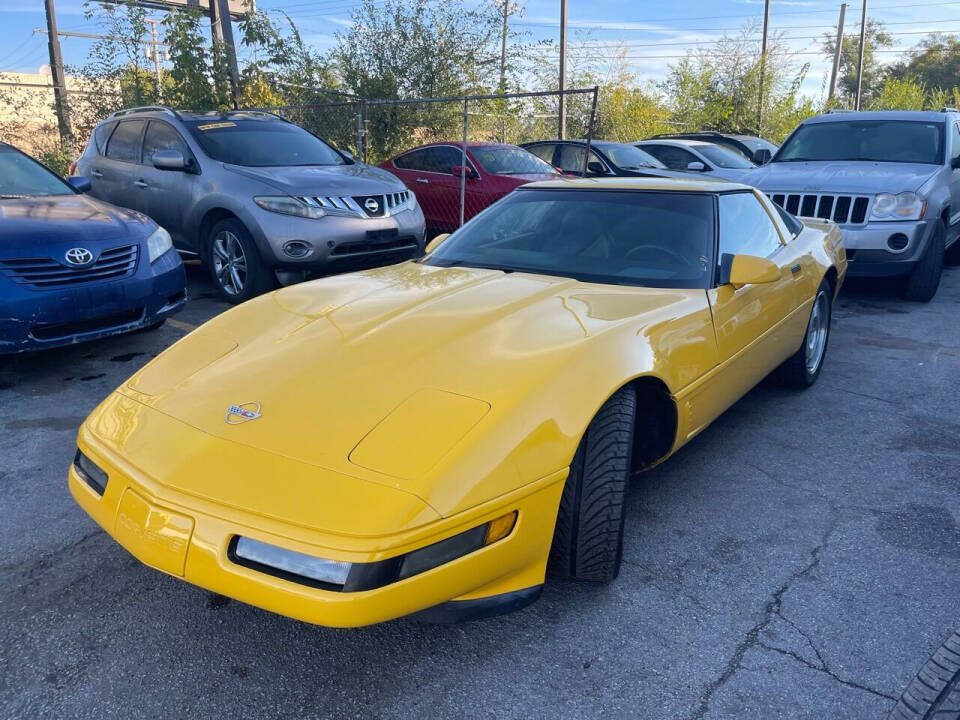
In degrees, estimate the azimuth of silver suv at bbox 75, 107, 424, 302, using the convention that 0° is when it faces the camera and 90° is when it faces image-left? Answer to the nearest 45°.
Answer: approximately 315°

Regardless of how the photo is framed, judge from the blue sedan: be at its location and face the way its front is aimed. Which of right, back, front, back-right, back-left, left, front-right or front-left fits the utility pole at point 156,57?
back-left

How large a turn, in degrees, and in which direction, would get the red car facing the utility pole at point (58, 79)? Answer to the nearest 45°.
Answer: approximately 180°

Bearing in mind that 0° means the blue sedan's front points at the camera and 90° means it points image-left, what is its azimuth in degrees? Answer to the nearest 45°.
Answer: approximately 315°

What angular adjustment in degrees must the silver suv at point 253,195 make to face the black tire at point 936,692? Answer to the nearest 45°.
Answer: approximately 45° to its right

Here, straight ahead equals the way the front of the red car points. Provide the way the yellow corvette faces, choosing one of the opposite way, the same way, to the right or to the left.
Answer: to the right

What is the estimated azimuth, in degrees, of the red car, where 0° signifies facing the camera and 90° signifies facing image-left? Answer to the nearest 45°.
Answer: approximately 315°

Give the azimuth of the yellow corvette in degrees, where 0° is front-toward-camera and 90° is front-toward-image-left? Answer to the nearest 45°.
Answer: approximately 45°

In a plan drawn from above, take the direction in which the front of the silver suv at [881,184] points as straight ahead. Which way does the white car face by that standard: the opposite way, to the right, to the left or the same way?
to the left

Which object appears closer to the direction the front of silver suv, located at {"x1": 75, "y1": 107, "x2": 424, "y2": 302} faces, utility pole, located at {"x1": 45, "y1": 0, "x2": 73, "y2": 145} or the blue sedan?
the blue sedan

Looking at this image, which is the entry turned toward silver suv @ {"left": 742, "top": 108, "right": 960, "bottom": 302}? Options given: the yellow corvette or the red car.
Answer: the red car
